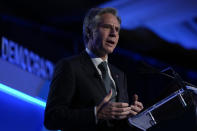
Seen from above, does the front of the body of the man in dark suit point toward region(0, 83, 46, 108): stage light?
no

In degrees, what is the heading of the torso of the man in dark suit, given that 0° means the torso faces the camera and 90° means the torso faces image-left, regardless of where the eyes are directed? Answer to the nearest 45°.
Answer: approximately 315°
